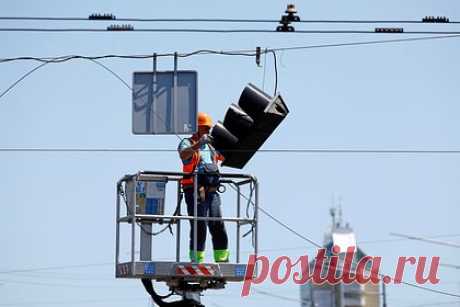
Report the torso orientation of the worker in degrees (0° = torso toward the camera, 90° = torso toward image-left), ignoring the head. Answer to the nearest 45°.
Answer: approximately 315°
